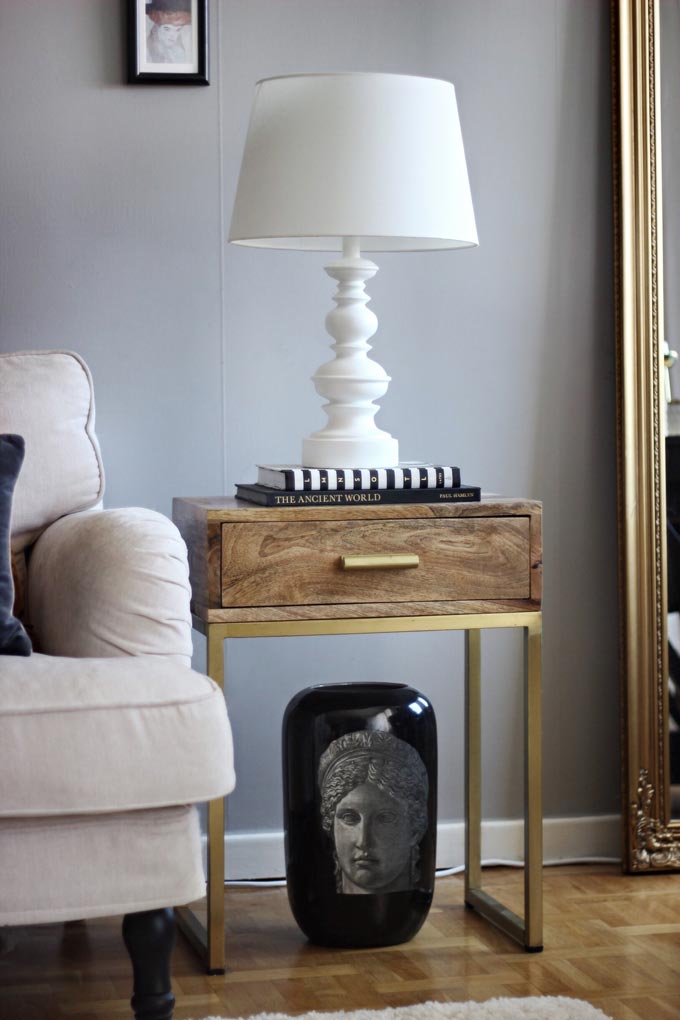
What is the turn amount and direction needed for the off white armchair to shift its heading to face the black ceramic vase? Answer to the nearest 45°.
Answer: approximately 135° to its left

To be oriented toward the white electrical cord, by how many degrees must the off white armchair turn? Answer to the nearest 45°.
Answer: approximately 135° to its left

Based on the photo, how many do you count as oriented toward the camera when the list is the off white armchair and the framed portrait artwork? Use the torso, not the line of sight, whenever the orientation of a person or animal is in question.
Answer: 2

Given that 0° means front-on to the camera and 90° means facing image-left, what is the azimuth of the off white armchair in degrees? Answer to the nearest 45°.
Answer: approximately 0°

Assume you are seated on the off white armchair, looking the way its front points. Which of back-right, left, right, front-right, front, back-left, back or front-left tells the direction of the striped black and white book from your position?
back-left
